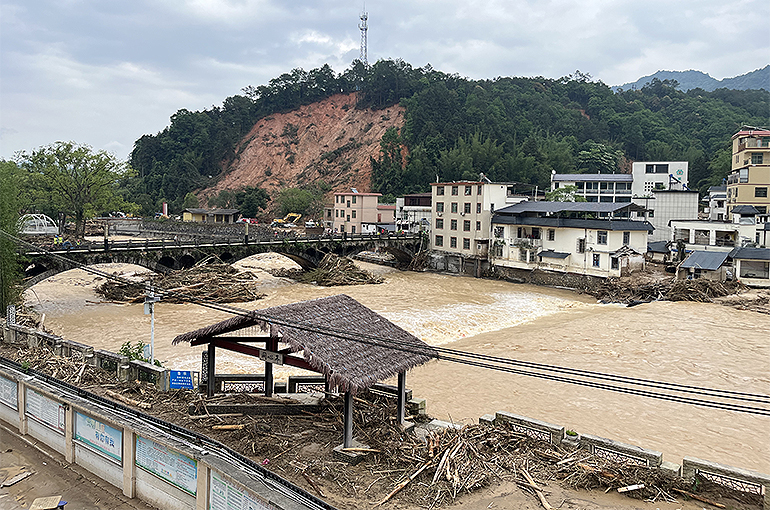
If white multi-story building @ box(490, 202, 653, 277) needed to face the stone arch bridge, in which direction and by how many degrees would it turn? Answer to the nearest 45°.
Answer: approximately 45° to its right

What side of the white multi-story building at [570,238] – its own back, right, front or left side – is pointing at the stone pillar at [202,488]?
front

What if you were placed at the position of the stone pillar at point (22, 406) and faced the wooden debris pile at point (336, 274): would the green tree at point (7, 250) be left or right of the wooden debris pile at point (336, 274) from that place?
left

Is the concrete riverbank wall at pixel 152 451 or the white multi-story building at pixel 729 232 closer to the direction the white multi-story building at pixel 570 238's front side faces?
the concrete riverbank wall

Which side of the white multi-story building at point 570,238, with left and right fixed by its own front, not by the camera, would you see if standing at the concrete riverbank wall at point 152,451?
front

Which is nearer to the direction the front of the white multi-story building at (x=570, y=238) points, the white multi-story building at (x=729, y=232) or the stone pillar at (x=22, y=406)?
the stone pillar

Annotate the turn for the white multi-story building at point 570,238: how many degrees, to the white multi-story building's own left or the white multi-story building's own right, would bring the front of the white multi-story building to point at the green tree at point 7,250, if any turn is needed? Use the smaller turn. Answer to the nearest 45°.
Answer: approximately 45° to the white multi-story building's own right

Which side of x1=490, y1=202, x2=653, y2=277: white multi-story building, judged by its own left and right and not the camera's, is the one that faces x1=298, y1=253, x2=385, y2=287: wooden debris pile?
right

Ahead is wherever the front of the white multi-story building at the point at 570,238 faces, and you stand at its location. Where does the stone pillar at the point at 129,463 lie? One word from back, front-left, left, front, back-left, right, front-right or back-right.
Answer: front

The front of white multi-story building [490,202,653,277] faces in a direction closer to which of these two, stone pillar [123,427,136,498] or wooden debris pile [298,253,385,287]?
the stone pillar

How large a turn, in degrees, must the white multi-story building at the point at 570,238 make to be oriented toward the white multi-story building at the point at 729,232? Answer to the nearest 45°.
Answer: approximately 90° to its left

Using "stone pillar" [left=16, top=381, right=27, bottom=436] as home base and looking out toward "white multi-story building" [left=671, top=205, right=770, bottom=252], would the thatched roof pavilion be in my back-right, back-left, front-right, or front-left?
front-right

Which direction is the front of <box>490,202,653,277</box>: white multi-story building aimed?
toward the camera
